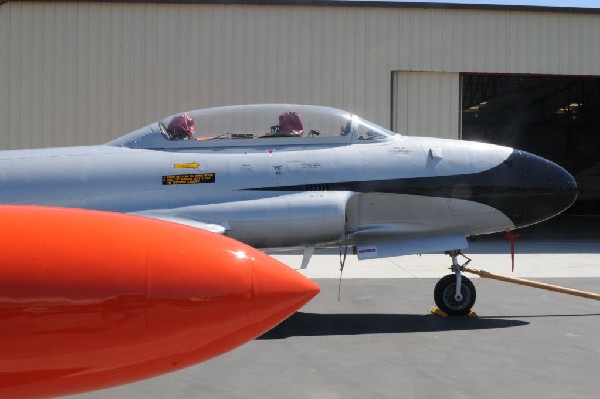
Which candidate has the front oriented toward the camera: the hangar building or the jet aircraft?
the hangar building

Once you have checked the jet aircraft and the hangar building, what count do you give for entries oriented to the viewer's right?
1

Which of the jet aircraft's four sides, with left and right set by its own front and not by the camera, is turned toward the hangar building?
left

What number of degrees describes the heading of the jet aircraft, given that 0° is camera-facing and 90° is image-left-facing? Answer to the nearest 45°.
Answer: approximately 270°

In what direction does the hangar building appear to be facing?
toward the camera

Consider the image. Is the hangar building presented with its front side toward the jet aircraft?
yes

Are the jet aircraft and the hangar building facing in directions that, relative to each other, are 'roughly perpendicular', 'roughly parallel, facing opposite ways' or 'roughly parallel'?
roughly perpendicular
